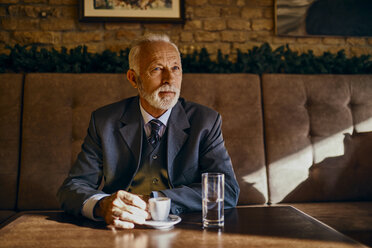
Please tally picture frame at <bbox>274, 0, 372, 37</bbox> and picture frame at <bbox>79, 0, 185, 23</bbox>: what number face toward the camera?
2

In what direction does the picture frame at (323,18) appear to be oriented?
toward the camera

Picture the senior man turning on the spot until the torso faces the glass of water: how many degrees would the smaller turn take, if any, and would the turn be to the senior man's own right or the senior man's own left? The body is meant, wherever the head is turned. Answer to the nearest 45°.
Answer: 0° — they already face it

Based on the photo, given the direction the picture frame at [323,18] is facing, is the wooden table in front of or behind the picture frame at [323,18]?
in front

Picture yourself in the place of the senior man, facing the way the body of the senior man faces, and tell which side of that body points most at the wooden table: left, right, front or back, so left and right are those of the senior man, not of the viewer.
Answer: front

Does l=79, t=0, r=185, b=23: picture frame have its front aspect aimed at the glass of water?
yes

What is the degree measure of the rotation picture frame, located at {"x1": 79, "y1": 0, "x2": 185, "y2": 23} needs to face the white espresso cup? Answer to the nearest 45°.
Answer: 0° — it already faces it

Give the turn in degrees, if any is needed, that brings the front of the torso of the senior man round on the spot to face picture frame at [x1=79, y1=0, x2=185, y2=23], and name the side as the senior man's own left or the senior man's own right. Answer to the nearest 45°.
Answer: approximately 180°

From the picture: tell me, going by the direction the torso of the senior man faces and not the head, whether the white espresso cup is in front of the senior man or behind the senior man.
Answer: in front

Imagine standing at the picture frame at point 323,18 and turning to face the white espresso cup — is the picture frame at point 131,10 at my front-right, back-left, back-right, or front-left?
front-right

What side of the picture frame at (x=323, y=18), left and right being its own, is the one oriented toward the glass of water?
front

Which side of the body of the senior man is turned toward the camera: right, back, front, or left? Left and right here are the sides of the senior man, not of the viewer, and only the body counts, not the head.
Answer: front

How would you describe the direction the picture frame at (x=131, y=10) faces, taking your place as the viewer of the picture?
facing the viewer

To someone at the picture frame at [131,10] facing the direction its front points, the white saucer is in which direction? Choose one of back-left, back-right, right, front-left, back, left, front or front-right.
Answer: front
